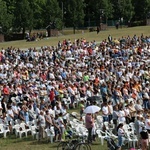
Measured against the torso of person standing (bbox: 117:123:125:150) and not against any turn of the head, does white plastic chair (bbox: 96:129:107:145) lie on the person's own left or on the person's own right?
on the person's own left

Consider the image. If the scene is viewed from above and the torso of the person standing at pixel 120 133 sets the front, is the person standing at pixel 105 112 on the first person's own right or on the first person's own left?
on the first person's own left

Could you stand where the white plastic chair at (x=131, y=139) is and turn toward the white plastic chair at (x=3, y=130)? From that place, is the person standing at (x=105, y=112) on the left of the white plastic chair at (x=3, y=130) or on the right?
right
